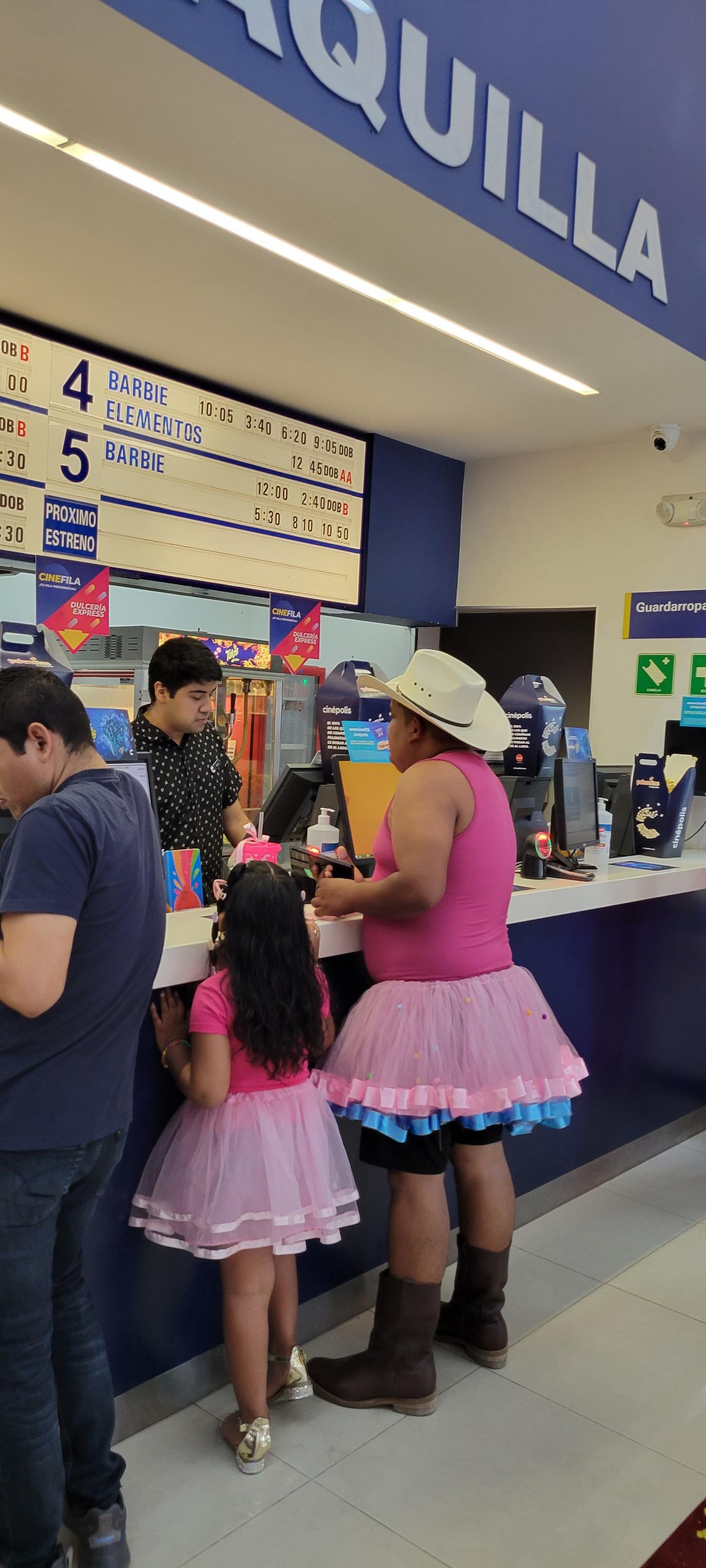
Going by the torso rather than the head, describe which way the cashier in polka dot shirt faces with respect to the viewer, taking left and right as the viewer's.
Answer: facing the viewer and to the right of the viewer

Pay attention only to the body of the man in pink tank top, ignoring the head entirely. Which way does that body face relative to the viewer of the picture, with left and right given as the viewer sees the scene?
facing away from the viewer and to the left of the viewer

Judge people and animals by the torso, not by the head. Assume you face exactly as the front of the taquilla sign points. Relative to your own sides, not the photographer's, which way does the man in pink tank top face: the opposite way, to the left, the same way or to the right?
the opposite way

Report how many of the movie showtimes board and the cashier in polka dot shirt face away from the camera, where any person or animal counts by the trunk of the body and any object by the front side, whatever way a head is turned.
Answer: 0

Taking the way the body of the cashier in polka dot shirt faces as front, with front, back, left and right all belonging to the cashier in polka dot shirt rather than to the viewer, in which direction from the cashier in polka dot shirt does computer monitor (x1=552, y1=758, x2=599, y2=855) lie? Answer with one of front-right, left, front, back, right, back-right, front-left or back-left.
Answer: front-left

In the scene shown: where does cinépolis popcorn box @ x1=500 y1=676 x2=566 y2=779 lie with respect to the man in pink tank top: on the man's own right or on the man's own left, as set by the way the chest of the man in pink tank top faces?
on the man's own right

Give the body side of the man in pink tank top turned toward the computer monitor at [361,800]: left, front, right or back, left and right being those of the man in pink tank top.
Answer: front

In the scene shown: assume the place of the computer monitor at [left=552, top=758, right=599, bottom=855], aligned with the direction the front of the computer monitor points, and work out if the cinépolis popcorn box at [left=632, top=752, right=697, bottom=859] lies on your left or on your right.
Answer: on your left

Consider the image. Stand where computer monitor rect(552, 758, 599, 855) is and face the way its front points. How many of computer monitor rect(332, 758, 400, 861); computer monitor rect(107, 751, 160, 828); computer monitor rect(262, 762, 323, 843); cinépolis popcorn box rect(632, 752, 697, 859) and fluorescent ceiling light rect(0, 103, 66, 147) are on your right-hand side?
4
